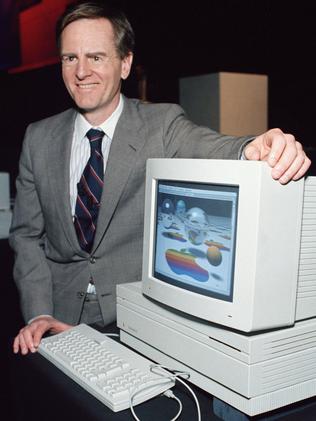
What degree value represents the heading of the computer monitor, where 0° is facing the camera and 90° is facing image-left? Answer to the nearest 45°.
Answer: approximately 45°

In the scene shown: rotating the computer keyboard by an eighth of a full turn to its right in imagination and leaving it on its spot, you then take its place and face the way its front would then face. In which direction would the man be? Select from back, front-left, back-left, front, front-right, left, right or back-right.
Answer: right

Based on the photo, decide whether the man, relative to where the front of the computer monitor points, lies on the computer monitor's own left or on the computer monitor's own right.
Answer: on the computer monitor's own right
